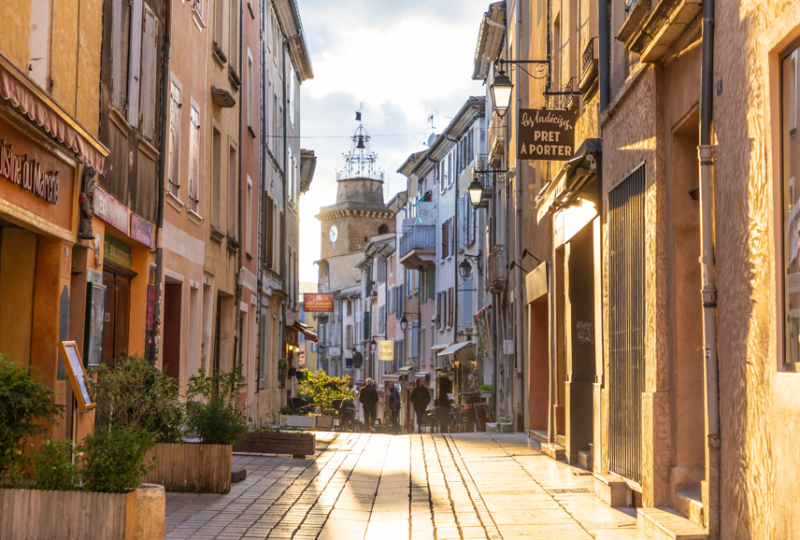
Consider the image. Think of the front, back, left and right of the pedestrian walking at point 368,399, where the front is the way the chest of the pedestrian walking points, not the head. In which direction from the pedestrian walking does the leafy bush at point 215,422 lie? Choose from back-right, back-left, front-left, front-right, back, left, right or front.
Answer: back

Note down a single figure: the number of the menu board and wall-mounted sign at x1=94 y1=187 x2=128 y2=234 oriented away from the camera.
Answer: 0

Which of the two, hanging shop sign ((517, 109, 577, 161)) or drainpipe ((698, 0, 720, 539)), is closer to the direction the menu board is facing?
the drainpipe

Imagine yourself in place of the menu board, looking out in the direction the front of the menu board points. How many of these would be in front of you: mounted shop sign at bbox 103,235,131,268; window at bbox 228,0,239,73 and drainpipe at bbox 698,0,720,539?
1

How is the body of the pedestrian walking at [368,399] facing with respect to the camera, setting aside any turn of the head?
away from the camera

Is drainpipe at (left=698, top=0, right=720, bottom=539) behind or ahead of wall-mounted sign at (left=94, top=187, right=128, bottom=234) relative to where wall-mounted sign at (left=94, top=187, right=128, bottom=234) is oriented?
ahead

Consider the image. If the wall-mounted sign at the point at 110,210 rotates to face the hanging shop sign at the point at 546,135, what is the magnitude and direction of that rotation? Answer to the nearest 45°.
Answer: approximately 45° to its left

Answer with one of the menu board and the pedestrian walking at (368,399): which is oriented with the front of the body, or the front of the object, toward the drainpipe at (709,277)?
the menu board

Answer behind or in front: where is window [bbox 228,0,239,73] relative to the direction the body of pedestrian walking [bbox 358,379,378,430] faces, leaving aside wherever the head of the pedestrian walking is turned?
behind

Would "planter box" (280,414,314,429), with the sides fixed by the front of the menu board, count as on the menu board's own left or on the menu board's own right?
on the menu board's own left

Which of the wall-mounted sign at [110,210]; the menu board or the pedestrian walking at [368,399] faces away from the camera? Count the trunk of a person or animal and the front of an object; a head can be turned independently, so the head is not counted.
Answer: the pedestrian walking

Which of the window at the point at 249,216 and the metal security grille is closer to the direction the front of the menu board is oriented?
the metal security grille

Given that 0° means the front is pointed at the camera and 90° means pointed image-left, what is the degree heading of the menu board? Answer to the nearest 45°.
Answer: approximately 315°

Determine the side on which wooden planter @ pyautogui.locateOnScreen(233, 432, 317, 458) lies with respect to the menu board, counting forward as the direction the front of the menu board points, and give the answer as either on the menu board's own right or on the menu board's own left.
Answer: on the menu board's own left
